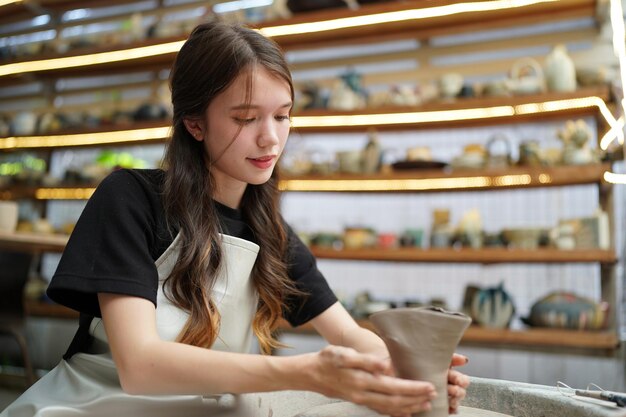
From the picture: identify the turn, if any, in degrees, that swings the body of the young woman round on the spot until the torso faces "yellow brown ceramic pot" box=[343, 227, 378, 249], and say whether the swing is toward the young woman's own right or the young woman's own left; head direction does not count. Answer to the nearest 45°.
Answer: approximately 135° to the young woman's own left

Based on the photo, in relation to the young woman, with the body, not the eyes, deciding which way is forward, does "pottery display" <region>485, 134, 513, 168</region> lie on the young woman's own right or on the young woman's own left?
on the young woman's own left

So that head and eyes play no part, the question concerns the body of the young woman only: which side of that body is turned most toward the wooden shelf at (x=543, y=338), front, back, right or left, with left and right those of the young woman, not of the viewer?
left

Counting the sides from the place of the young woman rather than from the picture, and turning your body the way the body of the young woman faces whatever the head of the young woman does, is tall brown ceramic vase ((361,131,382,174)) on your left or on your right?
on your left

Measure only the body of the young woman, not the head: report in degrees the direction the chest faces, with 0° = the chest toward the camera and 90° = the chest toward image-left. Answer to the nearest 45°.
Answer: approximately 315°

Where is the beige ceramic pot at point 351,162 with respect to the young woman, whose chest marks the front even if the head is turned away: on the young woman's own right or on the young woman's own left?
on the young woman's own left

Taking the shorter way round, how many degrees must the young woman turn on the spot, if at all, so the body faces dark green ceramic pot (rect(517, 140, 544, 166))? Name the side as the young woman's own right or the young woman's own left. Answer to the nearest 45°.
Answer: approximately 90° to the young woman's own left

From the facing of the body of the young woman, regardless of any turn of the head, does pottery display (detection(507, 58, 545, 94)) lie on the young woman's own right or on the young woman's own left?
on the young woman's own left

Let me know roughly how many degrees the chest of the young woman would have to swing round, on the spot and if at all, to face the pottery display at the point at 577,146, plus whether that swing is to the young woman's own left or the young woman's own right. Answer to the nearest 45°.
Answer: approximately 90° to the young woman's own left
